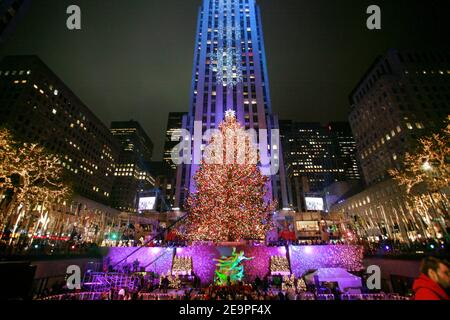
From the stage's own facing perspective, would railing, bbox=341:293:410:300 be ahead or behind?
ahead

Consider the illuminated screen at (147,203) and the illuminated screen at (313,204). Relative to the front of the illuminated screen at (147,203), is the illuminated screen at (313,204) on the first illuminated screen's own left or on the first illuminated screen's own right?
on the first illuminated screen's own left

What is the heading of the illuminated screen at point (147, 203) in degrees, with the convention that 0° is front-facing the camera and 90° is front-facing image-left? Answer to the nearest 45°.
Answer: approximately 0°

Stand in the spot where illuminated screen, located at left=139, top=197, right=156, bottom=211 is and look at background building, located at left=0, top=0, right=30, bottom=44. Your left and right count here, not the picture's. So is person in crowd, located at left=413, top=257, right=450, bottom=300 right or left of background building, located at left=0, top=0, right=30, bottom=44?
left

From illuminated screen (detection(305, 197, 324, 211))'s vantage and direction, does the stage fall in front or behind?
in front
